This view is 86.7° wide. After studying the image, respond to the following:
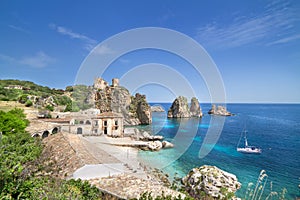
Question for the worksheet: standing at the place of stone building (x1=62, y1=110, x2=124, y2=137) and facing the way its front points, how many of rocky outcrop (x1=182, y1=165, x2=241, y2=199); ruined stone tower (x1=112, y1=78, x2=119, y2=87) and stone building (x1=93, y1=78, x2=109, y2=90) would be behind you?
2

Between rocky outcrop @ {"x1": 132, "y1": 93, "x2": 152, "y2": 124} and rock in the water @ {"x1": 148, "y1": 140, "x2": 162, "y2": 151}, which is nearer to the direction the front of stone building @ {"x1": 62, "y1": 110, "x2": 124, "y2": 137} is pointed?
the rock in the water

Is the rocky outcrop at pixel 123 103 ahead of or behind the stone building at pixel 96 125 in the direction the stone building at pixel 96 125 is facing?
behind

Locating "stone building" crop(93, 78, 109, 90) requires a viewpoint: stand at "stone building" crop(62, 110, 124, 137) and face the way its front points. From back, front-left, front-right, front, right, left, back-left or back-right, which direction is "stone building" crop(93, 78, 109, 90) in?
back

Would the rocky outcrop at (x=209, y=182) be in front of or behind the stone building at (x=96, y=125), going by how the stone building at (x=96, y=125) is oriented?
in front

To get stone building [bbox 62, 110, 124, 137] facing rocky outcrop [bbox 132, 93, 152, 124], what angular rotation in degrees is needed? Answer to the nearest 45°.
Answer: approximately 135° to its left

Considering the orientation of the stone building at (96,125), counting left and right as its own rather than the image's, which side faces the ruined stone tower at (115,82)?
back

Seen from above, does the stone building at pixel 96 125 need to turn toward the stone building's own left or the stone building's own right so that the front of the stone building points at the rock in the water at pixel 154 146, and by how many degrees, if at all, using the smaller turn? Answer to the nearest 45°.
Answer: approximately 90° to the stone building's own left
